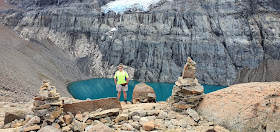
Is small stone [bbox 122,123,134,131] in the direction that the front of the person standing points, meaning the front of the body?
yes

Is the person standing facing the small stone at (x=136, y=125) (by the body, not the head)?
yes

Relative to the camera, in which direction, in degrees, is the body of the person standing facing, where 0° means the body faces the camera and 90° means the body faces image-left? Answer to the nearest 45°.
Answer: approximately 0°

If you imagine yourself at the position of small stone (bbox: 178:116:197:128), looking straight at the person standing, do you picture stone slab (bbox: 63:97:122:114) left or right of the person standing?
left

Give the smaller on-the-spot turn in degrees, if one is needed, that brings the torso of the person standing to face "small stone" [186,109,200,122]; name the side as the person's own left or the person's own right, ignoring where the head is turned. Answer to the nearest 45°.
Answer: approximately 45° to the person's own left

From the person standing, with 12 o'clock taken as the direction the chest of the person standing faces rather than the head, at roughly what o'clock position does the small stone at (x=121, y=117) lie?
The small stone is roughly at 12 o'clock from the person standing.

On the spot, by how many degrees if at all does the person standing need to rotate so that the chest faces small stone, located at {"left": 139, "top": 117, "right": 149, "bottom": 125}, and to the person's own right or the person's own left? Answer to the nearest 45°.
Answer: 0° — they already face it
